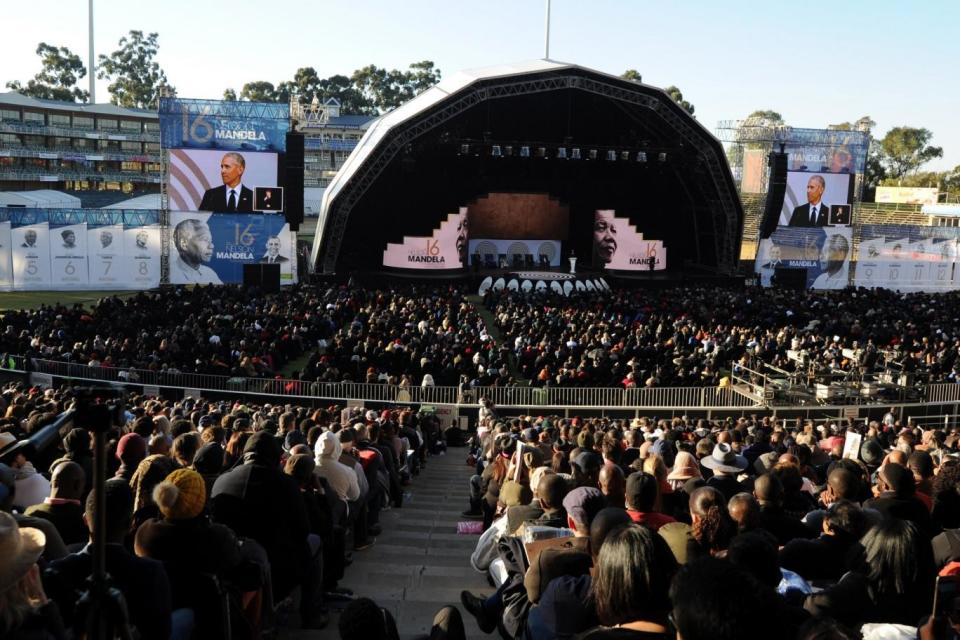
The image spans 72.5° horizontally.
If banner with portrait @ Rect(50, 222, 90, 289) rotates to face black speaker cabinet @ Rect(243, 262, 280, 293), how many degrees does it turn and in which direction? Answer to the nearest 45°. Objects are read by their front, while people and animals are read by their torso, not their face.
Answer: approximately 45° to its left

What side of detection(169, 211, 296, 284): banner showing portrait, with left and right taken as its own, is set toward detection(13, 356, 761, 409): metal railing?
front

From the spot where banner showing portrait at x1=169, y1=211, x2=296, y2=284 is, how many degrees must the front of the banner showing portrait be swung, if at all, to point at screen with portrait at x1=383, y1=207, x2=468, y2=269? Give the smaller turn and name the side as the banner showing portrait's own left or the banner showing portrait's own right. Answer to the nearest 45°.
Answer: approximately 90° to the banner showing portrait's own left

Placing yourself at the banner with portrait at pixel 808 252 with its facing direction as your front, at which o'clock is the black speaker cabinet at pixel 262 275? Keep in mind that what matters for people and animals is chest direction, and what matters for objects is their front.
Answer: The black speaker cabinet is roughly at 2 o'clock from the banner with portrait.

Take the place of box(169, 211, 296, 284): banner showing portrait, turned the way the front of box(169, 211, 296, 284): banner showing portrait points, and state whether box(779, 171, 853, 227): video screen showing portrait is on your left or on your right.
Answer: on your left

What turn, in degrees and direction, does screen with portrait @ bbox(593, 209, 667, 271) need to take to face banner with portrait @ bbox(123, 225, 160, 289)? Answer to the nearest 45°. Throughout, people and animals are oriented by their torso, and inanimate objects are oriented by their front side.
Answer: approximately 90° to its right

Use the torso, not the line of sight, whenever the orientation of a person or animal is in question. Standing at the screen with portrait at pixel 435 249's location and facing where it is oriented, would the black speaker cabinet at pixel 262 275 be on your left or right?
on your right

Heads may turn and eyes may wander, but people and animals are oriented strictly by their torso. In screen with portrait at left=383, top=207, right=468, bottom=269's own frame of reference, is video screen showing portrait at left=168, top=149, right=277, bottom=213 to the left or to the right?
on its right

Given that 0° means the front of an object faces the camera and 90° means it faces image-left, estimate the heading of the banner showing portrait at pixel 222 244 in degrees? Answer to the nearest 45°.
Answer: approximately 0°
